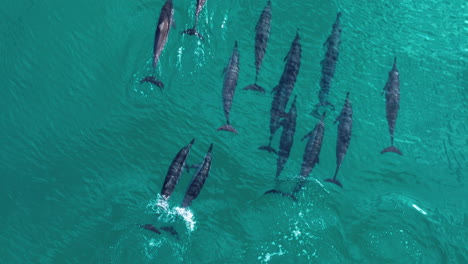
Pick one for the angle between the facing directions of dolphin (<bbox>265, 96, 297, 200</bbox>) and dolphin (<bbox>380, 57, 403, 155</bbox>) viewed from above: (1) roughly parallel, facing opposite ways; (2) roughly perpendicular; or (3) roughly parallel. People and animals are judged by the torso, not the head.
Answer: roughly parallel

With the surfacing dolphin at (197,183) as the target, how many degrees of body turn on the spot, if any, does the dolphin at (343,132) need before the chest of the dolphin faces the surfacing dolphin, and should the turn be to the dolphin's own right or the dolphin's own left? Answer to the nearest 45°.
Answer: approximately 135° to the dolphin's own left

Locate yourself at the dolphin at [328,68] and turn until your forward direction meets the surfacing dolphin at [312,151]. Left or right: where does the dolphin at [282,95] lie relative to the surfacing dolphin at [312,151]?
right

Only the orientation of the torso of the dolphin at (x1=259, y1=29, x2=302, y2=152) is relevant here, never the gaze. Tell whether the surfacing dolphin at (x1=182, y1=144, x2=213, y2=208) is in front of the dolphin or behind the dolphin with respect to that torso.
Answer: behind

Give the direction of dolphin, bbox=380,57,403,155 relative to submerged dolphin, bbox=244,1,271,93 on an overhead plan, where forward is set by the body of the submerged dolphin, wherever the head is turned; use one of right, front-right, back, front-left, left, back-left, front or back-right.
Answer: right

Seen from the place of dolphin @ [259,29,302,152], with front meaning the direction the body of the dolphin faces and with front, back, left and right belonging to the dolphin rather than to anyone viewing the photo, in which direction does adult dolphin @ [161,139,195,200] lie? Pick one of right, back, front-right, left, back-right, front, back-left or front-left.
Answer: back-left

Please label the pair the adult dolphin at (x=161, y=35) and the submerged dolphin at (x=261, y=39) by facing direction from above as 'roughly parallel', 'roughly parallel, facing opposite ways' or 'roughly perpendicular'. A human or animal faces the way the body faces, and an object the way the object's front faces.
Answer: roughly parallel

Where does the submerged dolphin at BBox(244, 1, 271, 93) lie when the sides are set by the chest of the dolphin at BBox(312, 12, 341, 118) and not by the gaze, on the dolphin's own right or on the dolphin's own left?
on the dolphin's own left

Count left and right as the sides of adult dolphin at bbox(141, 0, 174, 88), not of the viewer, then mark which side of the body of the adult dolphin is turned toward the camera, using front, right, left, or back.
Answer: back

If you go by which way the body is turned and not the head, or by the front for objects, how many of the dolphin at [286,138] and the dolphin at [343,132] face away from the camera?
2

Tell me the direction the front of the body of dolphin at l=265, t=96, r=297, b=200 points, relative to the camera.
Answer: away from the camera

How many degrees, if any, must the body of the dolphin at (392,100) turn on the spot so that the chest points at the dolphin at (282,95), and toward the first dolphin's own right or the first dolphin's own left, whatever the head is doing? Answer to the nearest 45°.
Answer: approximately 135° to the first dolphin's own left

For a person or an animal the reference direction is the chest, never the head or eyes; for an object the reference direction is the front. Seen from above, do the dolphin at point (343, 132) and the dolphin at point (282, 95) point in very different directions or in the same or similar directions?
same or similar directions

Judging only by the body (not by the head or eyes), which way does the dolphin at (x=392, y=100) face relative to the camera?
away from the camera
